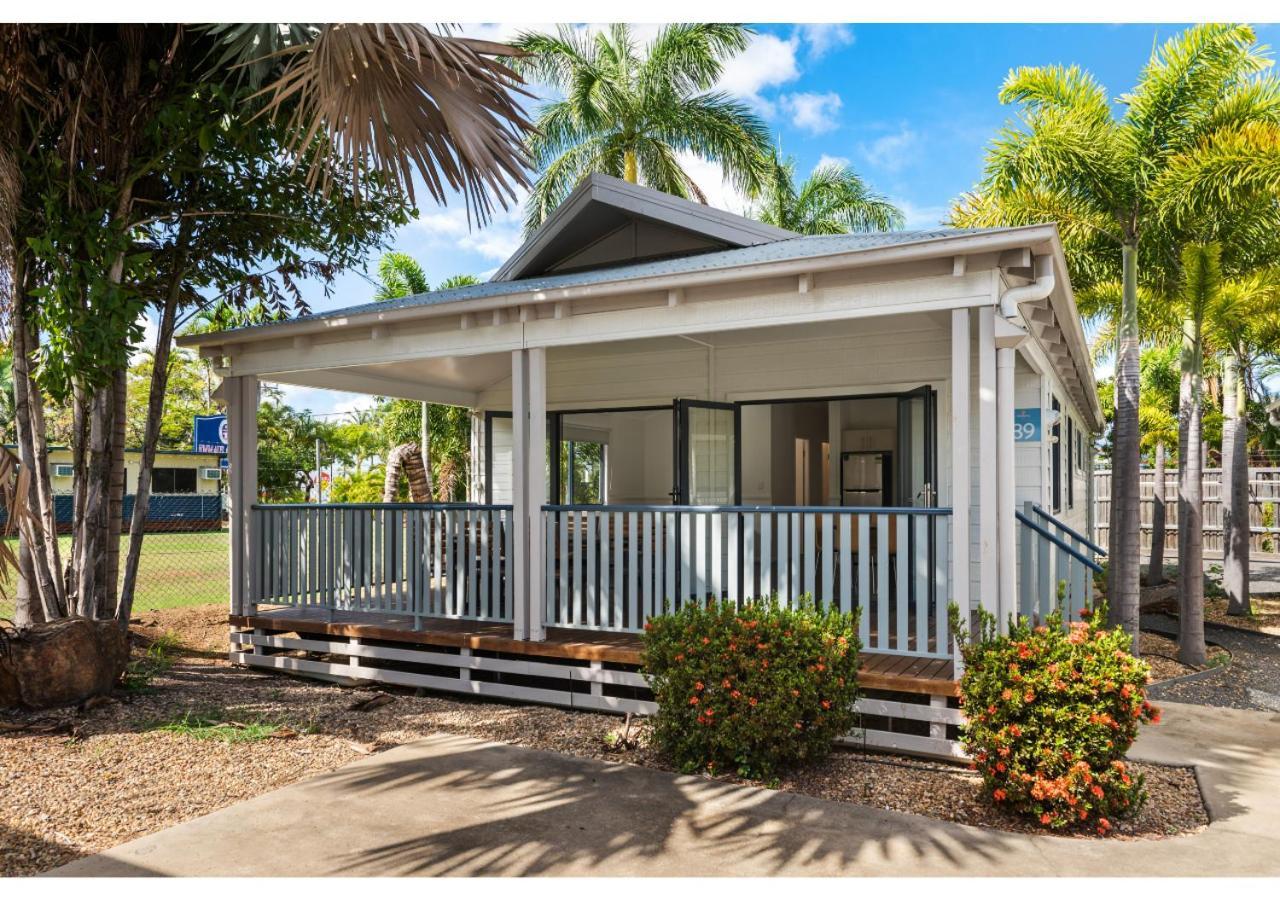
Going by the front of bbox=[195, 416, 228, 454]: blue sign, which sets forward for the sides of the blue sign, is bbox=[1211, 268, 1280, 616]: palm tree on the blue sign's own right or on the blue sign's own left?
on the blue sign's own left

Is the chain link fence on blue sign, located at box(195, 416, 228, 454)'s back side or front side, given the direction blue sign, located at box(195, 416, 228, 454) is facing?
on the front side

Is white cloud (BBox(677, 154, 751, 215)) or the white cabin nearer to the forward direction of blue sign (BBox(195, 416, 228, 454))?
the white cabin

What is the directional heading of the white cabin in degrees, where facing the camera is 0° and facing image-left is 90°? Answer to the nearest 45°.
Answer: approximately 45°

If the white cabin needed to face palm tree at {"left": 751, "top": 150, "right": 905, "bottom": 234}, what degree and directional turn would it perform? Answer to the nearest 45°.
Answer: approximately 135° to its right

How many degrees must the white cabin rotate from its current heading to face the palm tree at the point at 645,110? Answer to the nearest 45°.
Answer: approximately 135° to its right

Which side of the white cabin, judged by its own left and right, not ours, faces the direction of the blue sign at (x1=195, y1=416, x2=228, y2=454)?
right

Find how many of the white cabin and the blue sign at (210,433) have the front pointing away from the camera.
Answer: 0

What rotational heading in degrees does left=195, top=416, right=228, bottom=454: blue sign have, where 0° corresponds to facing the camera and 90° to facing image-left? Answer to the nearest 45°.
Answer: approximately 0°

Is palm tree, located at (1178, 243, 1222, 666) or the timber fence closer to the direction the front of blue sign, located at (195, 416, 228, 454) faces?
the palm tree
